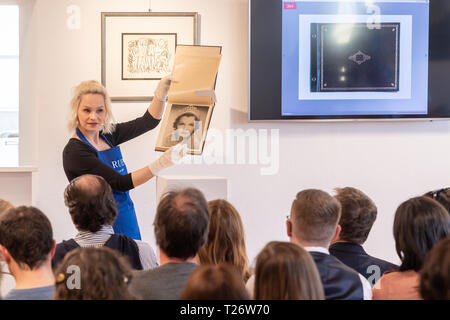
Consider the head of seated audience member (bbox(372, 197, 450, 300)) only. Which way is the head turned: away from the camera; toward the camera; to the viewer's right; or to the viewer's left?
away from the camera

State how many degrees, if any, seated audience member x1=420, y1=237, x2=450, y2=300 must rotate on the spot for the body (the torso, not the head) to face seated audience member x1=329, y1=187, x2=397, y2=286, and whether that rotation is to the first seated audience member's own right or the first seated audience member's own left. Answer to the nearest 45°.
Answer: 0° — they already face them

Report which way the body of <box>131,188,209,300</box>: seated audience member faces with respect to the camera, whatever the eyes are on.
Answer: away from the camera

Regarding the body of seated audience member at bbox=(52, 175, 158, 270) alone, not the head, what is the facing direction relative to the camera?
away from the camera

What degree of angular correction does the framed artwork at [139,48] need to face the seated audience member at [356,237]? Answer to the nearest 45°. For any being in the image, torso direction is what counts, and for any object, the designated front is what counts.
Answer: approximately 45° to its left

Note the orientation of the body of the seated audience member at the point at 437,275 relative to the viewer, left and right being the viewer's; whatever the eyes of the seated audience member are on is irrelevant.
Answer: facing away from the viewer

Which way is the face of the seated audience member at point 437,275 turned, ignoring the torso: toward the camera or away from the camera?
away from the camera

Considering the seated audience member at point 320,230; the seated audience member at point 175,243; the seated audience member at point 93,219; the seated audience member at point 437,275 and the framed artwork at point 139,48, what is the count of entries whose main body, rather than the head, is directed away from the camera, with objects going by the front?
4

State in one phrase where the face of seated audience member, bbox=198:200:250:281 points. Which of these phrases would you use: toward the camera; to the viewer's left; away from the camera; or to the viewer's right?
away from the camera

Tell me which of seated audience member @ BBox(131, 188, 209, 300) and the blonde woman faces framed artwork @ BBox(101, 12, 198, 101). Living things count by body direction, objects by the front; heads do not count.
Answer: the seated audience member

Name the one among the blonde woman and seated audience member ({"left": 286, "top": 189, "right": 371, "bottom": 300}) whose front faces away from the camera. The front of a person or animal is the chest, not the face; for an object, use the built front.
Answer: the seated audience member

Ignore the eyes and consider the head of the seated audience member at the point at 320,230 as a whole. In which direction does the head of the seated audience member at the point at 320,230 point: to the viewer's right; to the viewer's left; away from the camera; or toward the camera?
away from the camera

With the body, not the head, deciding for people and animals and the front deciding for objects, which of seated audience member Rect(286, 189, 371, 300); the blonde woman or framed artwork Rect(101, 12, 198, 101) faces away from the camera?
the seated audience member
